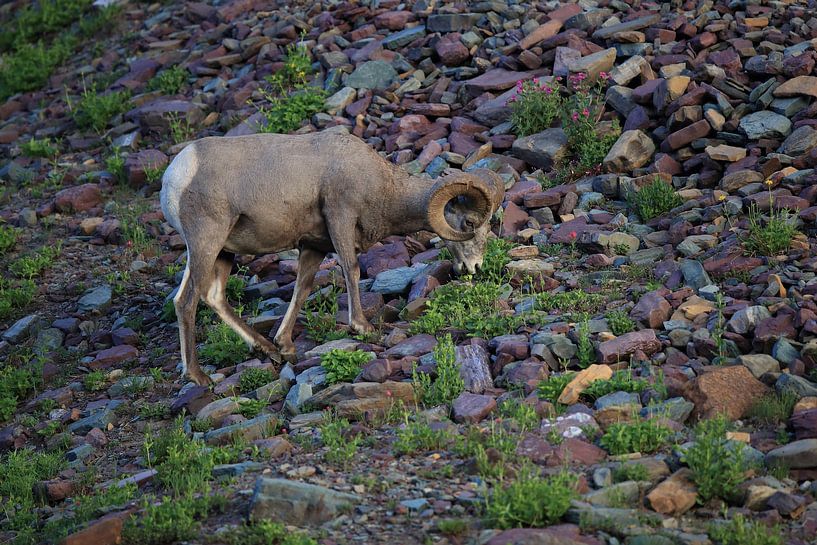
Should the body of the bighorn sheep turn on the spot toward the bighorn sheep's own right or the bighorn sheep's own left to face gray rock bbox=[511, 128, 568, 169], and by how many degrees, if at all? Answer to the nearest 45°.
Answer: approximately 45° to the bighorn sheep's own left

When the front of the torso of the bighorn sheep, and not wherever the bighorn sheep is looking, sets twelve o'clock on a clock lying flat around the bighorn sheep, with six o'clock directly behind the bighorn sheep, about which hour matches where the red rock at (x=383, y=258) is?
The red rock is roughly at 10 o'clock from the bighorn sheep.

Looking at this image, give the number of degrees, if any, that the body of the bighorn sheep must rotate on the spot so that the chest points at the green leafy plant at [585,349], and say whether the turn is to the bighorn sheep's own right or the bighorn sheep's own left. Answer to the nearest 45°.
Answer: approximately 45° to the bighorn sheep's own right

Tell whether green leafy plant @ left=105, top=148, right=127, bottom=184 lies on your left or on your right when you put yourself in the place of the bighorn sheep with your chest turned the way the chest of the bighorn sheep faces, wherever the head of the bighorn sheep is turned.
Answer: on your left

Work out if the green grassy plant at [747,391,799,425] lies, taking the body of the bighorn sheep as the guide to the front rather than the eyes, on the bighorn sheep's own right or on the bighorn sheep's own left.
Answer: on the bighorn sheep's own right

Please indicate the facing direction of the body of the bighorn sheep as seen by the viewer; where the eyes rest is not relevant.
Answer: to the viewer's right

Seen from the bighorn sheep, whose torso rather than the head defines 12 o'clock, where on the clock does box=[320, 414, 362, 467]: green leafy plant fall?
The green leafy plant is roughly at 3 o'clock from the bighorn sheep.

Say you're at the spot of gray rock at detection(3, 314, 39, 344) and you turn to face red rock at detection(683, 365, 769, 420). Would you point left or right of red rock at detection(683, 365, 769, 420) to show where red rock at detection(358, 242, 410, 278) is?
left

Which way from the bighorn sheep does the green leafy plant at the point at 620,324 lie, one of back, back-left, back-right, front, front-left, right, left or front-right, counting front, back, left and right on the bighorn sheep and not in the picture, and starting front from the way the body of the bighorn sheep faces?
front-right

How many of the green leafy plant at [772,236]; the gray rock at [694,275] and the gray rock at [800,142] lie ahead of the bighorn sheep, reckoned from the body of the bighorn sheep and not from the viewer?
3

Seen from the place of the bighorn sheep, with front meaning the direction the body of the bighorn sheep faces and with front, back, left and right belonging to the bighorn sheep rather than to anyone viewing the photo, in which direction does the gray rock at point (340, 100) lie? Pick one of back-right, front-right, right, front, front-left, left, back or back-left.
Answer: left

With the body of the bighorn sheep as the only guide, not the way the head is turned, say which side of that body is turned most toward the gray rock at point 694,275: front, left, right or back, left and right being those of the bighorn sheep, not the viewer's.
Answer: front

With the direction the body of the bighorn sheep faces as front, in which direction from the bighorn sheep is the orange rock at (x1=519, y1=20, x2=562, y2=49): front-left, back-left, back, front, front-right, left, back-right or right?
front-left

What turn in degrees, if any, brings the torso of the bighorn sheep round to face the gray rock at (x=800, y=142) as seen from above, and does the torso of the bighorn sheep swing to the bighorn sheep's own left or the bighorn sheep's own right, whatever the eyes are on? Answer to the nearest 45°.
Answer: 0° — it already faces it

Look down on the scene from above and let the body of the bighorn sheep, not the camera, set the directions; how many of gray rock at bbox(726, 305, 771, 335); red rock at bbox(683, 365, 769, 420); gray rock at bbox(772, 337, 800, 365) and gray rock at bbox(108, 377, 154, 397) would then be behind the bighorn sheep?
1

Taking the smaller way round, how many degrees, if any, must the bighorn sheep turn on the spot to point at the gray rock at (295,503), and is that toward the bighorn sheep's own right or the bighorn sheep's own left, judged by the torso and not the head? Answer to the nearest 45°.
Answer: approximately 90° to the bighorn sheep's own right

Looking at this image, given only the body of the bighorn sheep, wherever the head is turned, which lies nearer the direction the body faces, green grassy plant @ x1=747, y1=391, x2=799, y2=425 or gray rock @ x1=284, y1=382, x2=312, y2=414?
the green grassy plant
